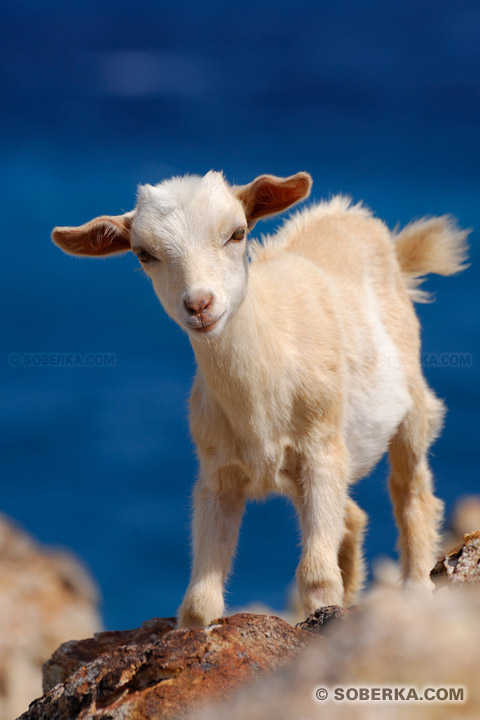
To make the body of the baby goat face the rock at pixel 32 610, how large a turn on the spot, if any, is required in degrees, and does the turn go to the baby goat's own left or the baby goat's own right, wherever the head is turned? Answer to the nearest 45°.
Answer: approximately 90° to the baby goat's own right

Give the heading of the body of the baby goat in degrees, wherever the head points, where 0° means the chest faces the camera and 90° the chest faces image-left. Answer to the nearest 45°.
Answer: approximately 45°
